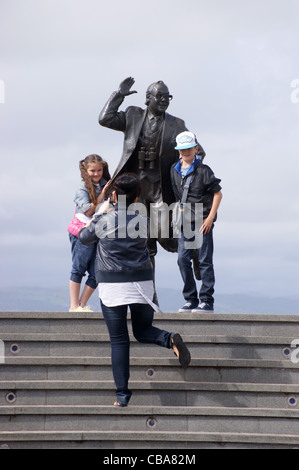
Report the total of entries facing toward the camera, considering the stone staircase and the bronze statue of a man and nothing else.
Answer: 2

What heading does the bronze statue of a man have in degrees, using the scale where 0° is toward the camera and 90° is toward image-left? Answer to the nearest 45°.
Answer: approximately 0°

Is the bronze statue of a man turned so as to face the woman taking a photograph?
yes
